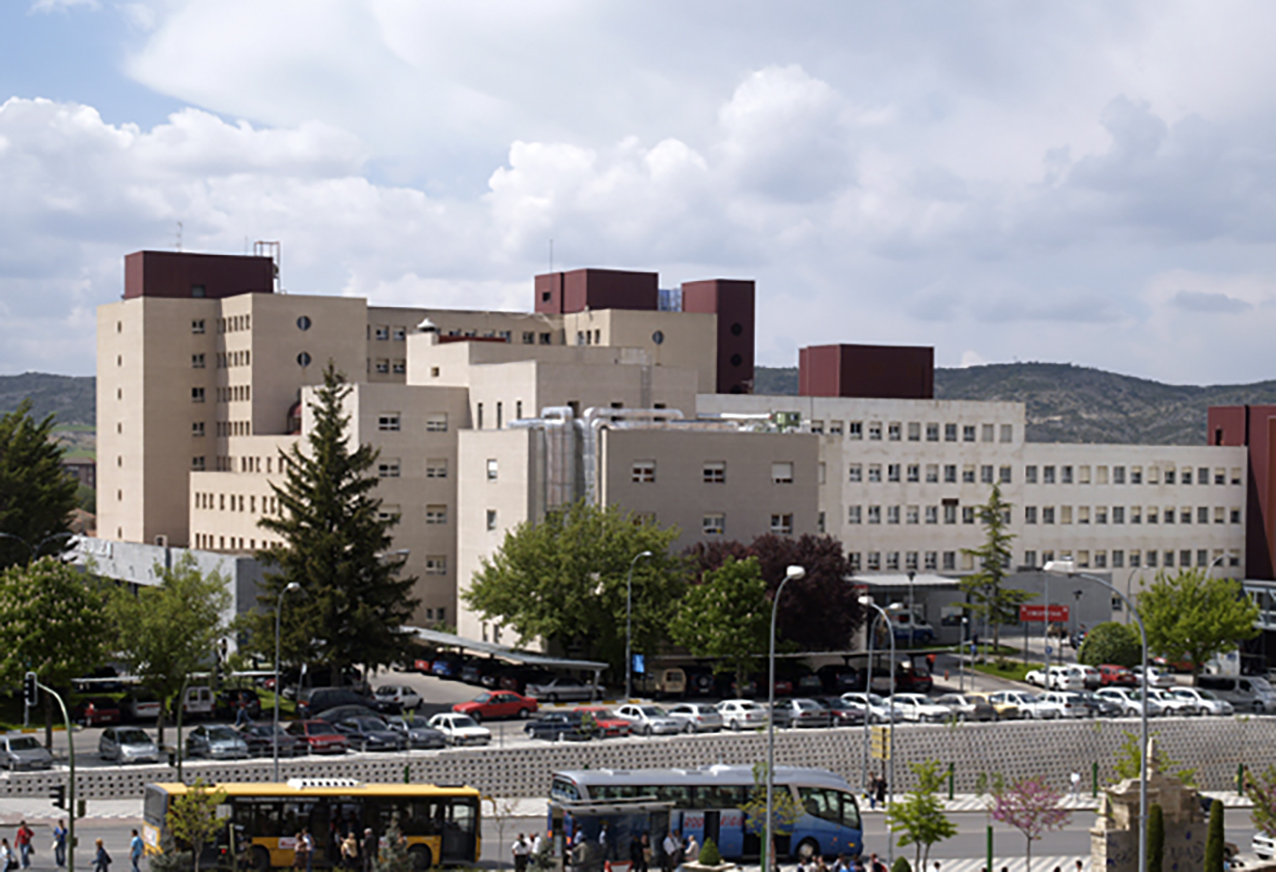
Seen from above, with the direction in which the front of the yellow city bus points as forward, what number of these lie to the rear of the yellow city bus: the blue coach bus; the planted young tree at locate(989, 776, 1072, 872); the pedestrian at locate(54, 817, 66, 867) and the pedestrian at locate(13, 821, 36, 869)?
2
